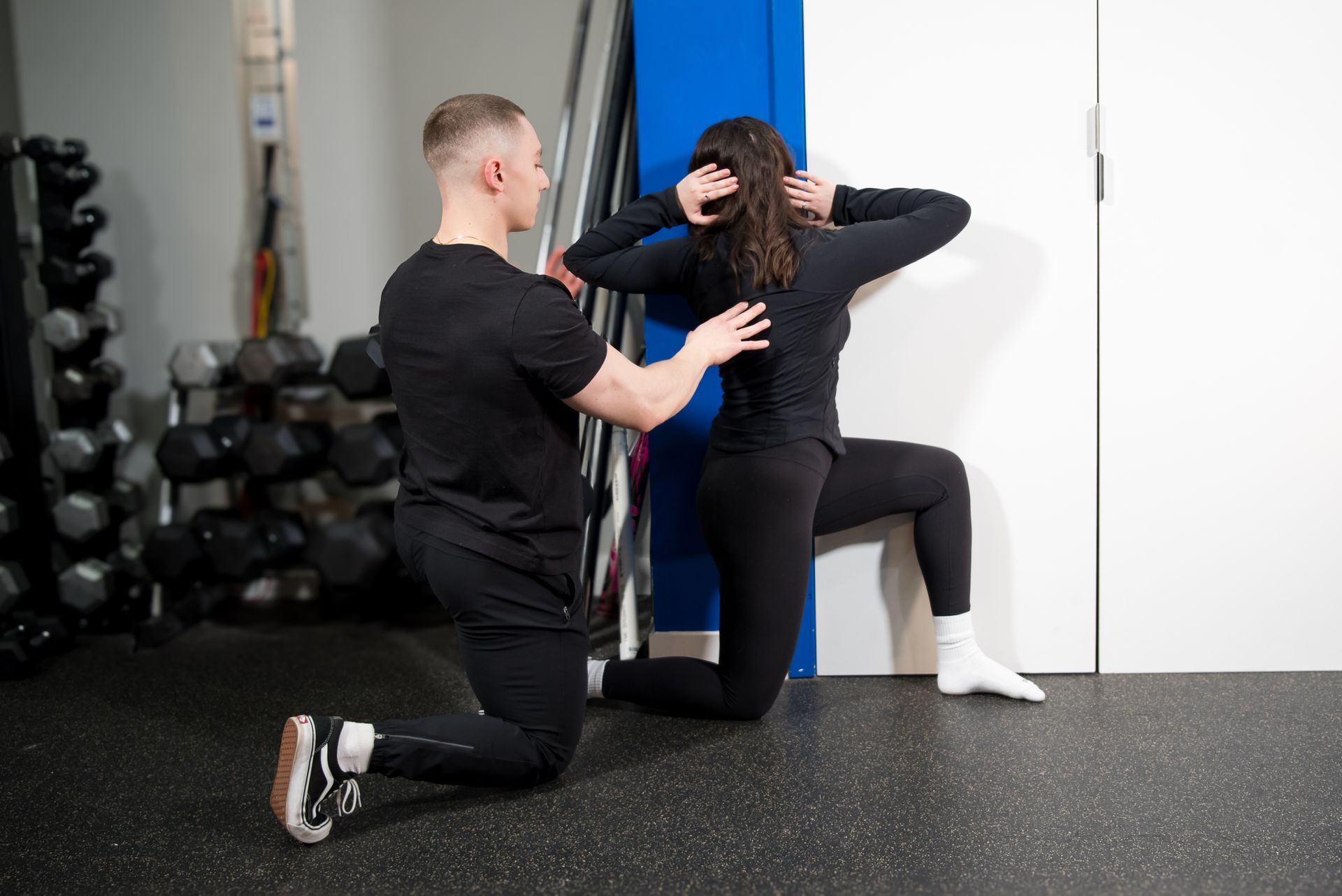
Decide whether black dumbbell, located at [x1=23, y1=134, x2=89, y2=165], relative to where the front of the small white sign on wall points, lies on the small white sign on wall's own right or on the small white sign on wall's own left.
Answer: on the small white sign on wall's own right

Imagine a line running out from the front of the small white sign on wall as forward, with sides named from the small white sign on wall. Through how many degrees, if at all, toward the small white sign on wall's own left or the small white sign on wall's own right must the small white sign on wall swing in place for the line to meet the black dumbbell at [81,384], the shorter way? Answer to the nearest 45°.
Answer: approximately 45° to the small white sign on wall's own right

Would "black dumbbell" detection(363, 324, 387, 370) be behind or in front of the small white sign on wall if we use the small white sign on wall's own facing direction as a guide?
in front

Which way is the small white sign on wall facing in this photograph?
toward the camera
